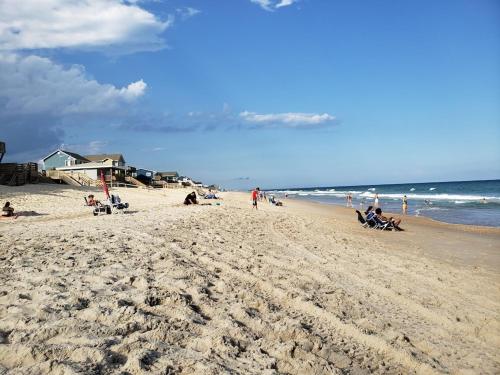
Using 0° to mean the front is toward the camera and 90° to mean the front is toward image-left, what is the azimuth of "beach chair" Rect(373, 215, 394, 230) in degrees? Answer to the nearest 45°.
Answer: approximately 270°

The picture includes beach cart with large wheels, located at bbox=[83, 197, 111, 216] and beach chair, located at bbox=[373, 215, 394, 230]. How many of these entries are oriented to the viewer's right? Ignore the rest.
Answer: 2

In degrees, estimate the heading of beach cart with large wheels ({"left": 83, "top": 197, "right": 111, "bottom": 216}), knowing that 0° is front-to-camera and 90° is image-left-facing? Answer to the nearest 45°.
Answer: approximately 270°

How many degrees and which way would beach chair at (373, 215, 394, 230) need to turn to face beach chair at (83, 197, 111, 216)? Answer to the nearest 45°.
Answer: approximately 135° to its right

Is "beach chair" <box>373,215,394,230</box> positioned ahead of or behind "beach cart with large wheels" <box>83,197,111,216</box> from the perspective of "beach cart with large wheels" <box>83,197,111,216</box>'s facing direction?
ahead

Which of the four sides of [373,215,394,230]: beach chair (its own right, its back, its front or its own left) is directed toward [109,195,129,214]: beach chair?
back
